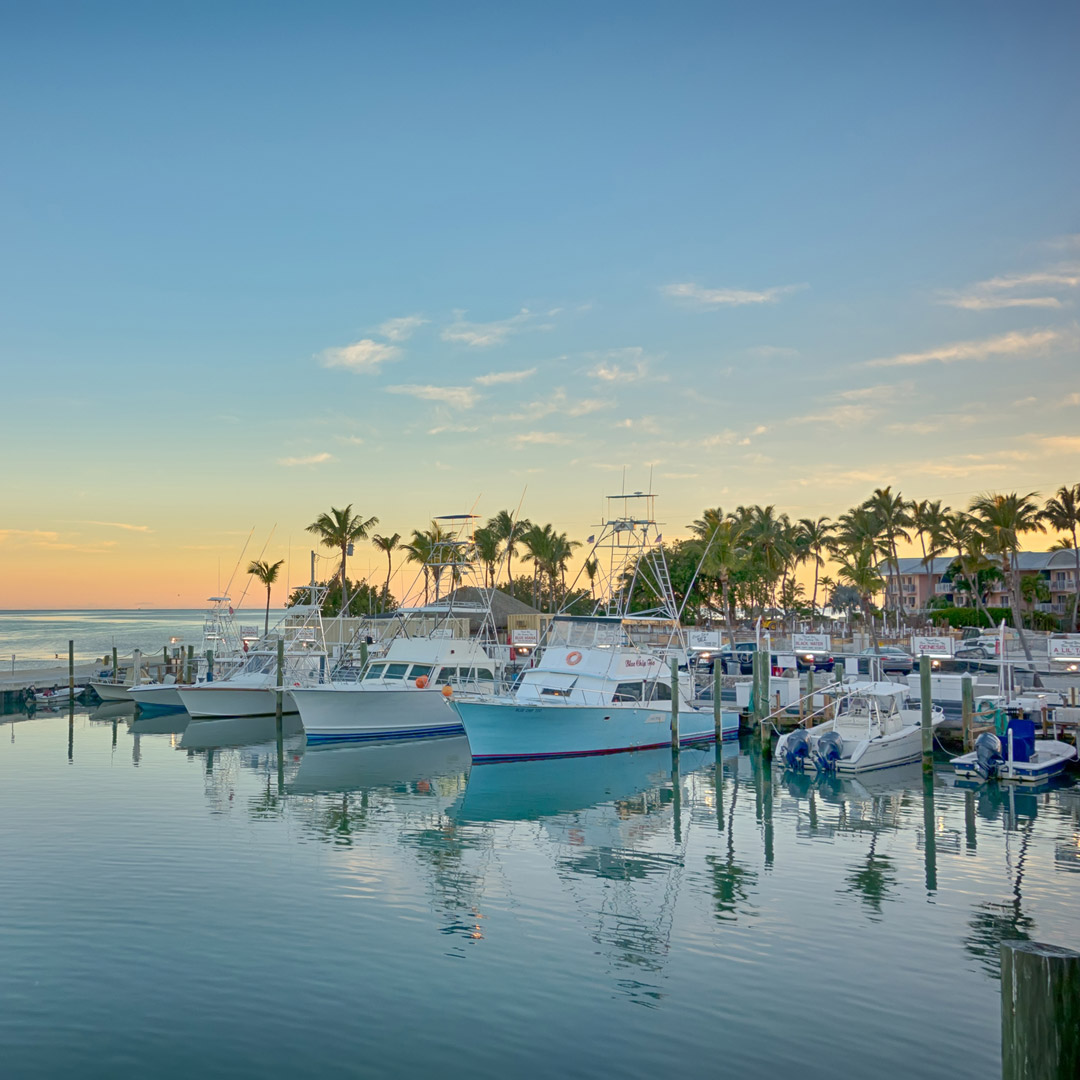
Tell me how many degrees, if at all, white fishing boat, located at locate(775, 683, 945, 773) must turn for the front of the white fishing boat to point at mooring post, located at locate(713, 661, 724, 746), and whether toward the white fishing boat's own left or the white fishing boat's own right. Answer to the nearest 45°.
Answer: approximately 90° to the white fishing boat's own left

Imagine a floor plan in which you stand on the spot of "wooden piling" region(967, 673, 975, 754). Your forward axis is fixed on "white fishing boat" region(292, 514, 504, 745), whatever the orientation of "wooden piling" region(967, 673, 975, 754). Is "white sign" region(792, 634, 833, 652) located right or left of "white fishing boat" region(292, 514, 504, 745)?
right

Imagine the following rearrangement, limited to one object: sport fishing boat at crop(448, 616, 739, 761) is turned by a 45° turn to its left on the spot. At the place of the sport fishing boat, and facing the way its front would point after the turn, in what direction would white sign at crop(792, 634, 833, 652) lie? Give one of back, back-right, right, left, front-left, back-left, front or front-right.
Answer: back-left
